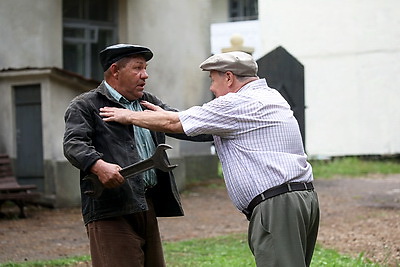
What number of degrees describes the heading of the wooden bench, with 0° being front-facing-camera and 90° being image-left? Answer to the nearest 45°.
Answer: approximately 315°

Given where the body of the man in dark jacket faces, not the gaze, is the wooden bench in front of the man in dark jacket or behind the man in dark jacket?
behind

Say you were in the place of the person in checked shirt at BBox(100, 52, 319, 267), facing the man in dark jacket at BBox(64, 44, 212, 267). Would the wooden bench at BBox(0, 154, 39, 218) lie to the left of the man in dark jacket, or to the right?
right

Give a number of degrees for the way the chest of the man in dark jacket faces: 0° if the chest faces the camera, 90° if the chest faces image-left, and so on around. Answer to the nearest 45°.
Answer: approximately 315°

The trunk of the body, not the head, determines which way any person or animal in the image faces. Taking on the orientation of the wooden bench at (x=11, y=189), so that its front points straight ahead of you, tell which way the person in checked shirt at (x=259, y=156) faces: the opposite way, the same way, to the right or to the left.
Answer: the opposite way

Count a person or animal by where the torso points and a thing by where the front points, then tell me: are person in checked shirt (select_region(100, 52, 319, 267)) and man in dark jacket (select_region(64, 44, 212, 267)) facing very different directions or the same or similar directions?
very different directions
